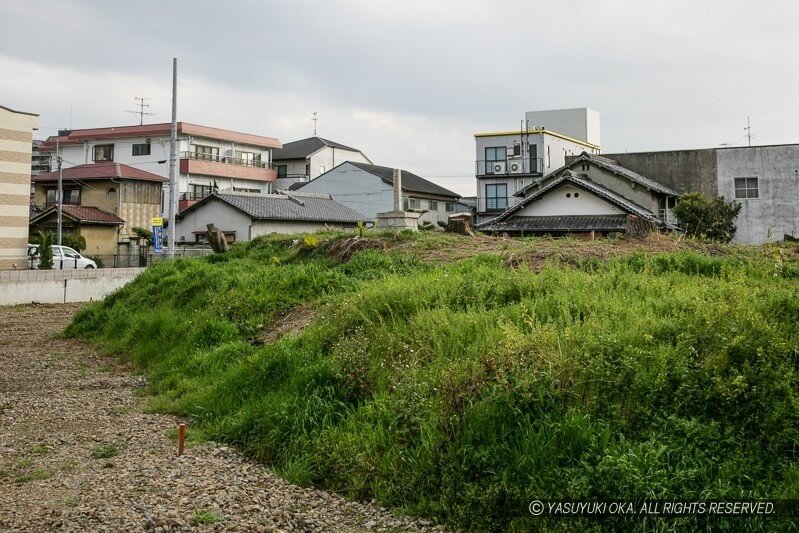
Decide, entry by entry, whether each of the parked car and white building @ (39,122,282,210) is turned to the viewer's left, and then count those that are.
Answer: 0

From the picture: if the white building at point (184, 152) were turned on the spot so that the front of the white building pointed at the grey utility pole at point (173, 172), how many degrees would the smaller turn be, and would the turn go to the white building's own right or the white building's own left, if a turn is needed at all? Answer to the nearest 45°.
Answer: approximately 45° to the white building's own right

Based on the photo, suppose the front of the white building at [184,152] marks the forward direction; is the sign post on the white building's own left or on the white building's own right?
on the white building's own right

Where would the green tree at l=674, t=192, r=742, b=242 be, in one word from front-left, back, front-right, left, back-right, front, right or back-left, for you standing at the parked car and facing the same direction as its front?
front-right

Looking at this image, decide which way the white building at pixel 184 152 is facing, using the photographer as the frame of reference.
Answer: facing the viewer and to the right of the viewer

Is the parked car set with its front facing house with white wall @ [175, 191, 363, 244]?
yes

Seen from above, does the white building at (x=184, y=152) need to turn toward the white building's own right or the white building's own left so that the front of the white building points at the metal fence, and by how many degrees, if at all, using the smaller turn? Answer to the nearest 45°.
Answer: approximately 45° to the white building's own right

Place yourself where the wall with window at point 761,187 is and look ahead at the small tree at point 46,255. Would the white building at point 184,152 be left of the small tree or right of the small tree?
right

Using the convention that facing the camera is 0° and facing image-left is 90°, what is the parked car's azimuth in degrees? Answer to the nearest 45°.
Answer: approximately 270°
